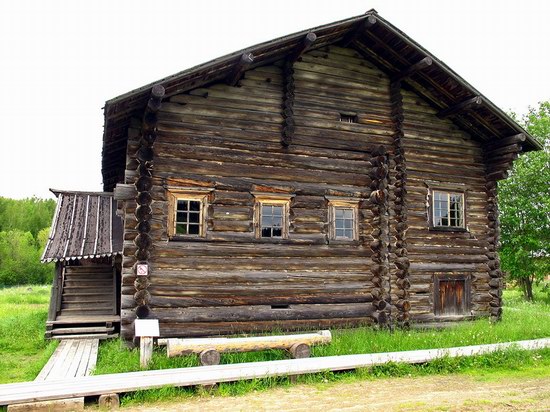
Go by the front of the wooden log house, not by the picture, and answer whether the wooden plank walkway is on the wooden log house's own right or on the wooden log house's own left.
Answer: on the wooden log house's own right

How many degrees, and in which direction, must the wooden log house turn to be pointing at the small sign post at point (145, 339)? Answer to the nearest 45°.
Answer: approximately 45° to its right

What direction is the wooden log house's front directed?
toward the camera

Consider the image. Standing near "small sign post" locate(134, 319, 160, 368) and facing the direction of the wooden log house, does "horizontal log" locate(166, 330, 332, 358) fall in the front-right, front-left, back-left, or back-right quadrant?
front-right

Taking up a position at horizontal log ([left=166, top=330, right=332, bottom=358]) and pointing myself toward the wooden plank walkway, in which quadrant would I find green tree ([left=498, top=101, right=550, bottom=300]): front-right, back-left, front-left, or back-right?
back-right

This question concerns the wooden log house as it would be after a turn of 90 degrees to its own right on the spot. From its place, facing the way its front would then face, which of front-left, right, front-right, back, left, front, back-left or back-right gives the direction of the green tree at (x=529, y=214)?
back-right
